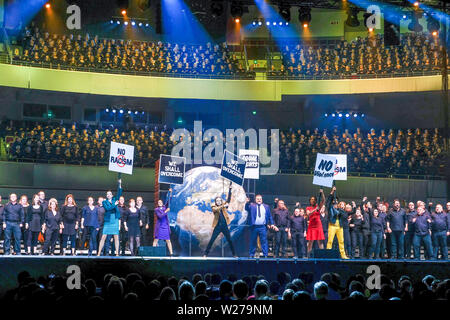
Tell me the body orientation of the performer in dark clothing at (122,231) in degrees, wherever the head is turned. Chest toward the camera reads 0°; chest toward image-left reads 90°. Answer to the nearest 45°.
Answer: approximately 0°

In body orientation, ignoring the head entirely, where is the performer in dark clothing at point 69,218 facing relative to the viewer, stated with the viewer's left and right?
facing the viewer

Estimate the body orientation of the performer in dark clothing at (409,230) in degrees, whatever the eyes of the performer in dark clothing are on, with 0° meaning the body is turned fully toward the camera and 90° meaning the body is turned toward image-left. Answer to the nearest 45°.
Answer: approximately 45°

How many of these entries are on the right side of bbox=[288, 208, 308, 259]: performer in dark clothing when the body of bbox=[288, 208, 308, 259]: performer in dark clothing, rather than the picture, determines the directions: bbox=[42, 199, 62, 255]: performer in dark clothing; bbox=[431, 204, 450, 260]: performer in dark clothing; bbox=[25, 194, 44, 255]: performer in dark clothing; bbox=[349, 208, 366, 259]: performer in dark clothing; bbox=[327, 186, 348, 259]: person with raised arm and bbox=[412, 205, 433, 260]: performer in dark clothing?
2

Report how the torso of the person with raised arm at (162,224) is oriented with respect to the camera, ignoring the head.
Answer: toward the camera

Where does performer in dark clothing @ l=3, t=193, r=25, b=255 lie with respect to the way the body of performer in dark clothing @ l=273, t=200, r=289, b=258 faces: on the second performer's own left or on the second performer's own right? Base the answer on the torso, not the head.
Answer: on the second performer's own right

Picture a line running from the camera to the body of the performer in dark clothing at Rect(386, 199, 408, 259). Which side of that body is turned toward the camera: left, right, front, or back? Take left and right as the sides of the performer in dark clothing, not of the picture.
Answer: front

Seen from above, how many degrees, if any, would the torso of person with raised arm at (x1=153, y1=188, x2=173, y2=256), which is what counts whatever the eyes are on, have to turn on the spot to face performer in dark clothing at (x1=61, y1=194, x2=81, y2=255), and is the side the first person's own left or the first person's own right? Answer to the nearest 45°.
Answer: approximately 90° to the first person's own right

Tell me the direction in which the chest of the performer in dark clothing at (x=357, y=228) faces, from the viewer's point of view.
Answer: toward the camera
